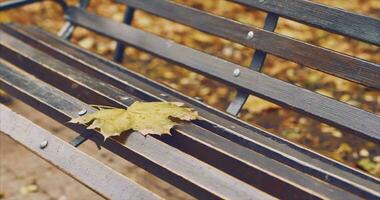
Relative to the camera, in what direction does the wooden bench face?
facing the viewer and to the left of the viewer
